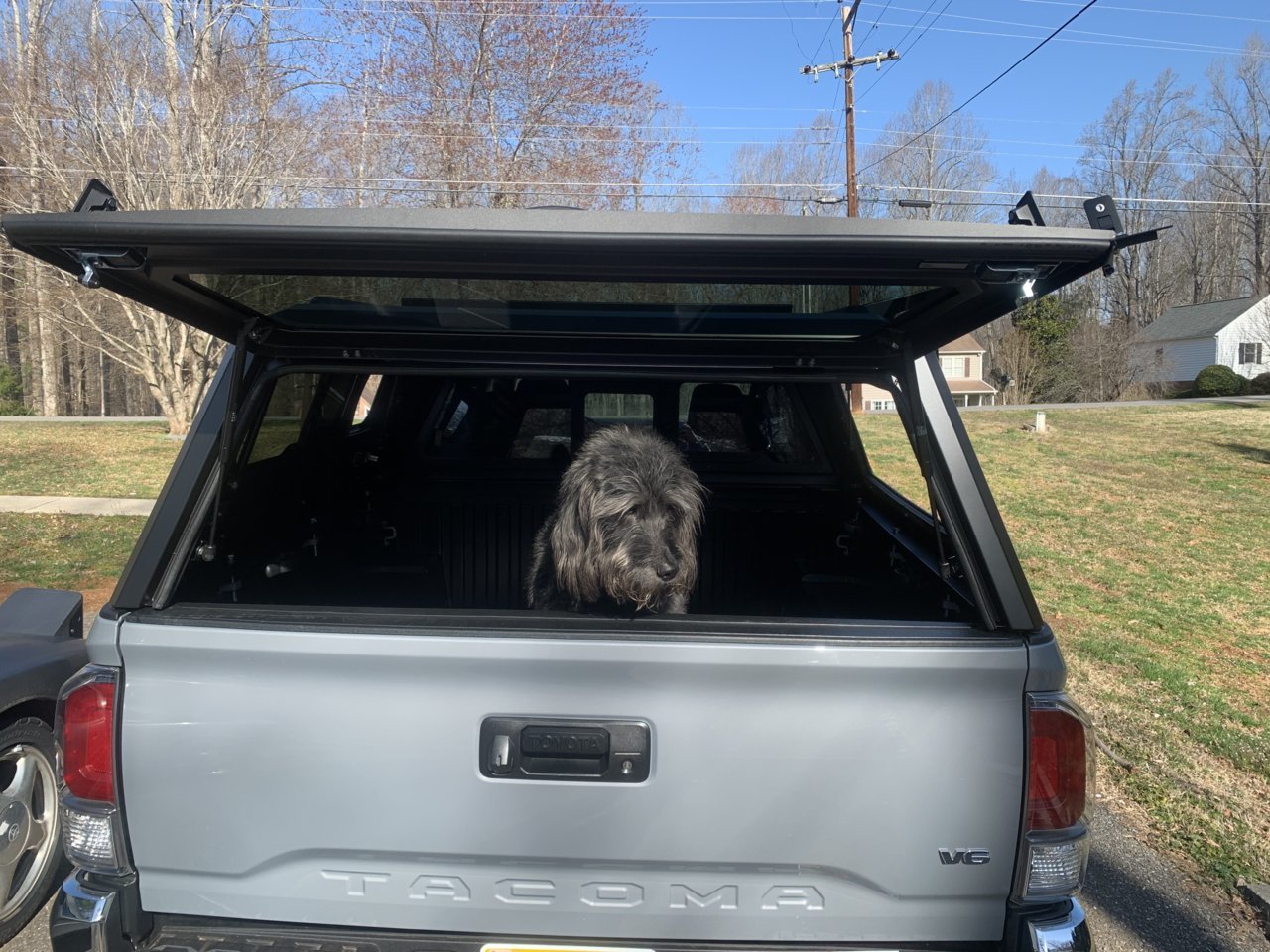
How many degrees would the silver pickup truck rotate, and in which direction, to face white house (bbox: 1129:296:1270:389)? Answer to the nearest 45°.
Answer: approximately 45° to its right

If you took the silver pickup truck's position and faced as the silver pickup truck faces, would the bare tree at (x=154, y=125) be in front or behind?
in front

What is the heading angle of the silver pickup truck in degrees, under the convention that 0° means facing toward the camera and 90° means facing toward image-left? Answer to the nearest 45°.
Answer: approximately 180°

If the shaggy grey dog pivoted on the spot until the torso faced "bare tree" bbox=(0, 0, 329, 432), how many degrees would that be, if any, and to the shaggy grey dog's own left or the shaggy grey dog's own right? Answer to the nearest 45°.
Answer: approximately 180°

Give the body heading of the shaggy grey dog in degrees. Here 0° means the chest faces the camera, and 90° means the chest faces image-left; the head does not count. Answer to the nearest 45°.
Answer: approximately 315°
